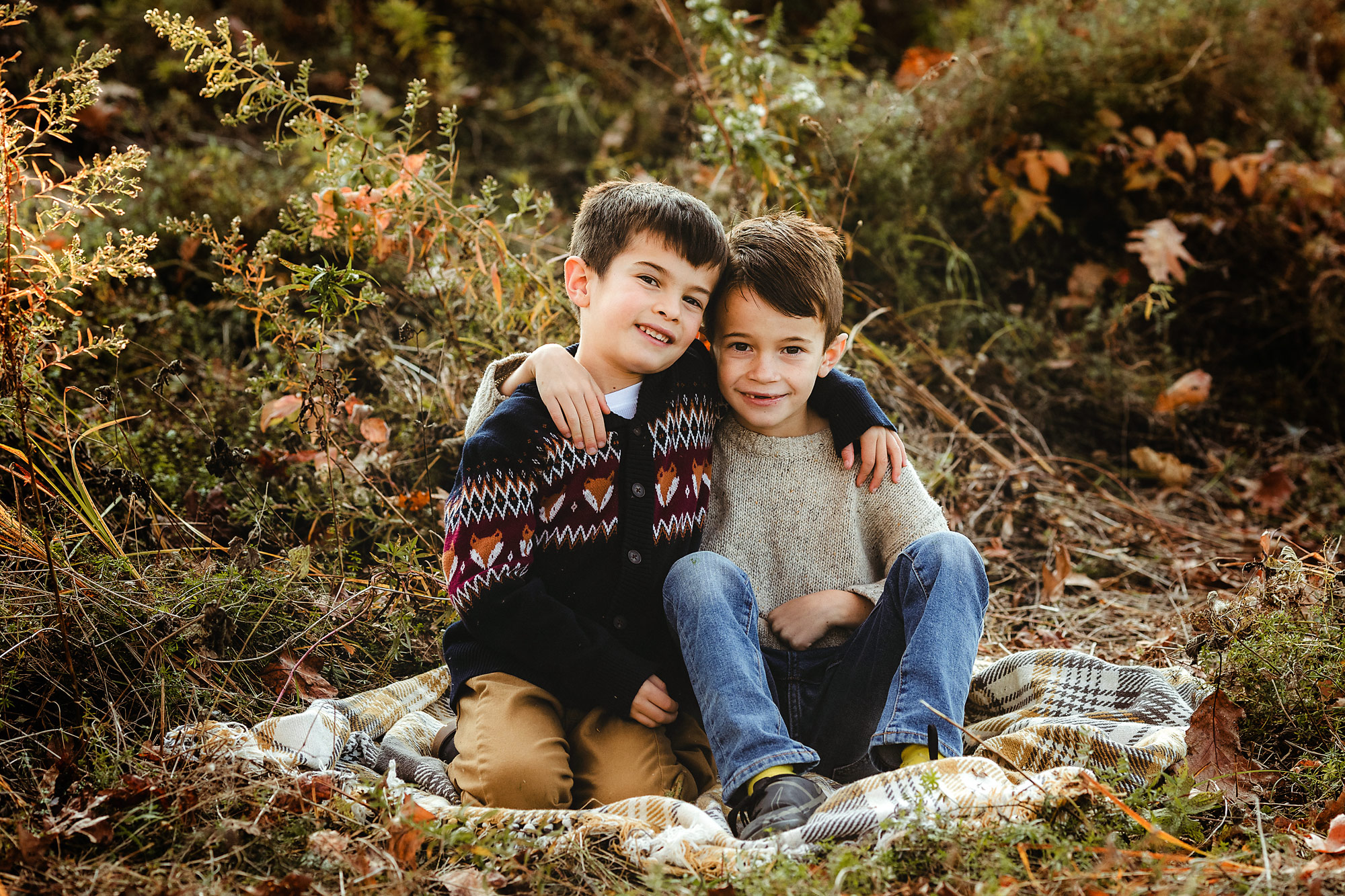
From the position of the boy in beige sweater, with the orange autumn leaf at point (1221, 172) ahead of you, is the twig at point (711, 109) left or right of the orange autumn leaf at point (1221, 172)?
left

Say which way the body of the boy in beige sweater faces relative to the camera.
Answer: toward the camera

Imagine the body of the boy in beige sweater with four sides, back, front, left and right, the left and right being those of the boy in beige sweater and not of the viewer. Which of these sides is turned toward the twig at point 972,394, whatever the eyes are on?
back

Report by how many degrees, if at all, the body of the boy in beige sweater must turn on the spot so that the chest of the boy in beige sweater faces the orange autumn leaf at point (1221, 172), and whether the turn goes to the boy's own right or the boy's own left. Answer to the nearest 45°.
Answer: approximately 135° to the boy's own left

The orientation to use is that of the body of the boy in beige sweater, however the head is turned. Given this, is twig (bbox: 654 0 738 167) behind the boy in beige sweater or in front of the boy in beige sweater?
behind

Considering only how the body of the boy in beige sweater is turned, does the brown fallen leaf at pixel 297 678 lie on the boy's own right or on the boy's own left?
on the boy's own right

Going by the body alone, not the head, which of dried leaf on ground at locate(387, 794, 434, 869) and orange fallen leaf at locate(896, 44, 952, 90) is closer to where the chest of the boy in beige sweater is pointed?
the dried leaf on ground
